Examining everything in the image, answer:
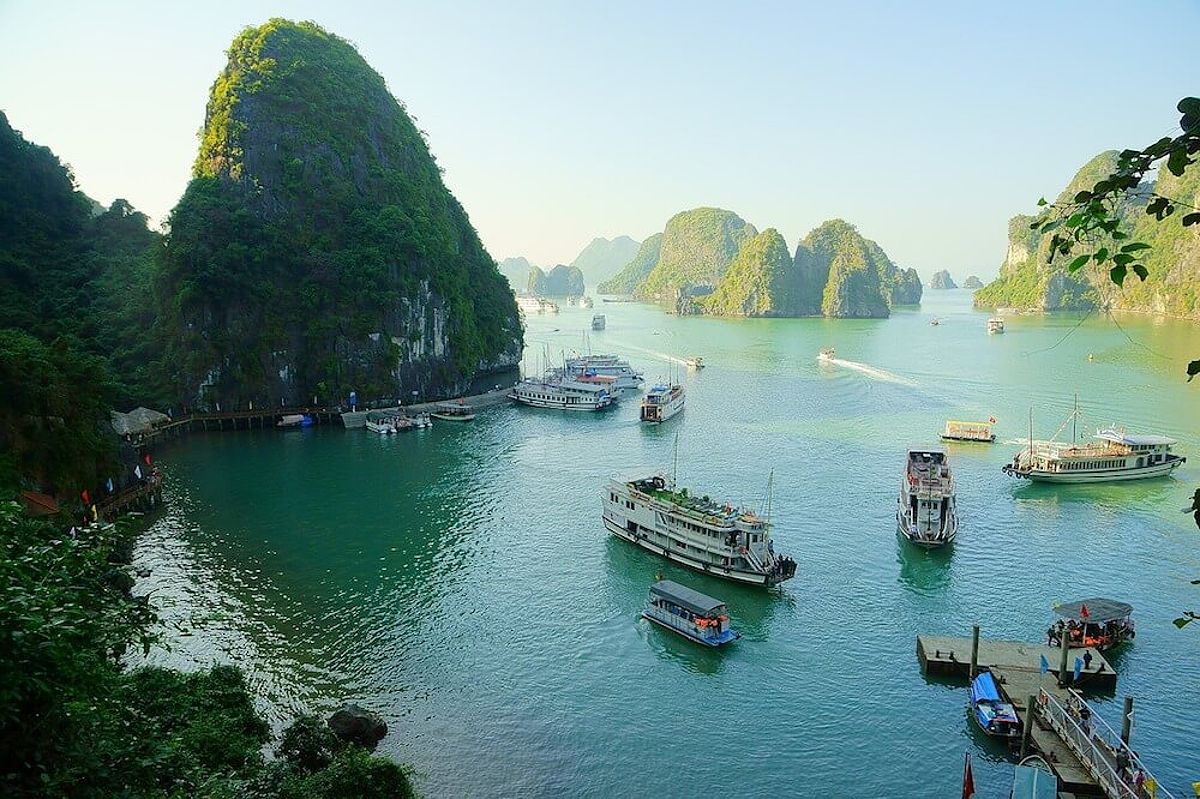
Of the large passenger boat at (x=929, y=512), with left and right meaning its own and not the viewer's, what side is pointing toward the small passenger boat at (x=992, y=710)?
front

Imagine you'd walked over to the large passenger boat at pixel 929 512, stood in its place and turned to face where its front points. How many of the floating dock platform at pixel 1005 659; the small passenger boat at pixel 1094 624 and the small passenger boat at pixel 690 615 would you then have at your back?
0

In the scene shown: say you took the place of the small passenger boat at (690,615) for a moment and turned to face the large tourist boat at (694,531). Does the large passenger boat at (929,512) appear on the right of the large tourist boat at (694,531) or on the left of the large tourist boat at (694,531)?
right

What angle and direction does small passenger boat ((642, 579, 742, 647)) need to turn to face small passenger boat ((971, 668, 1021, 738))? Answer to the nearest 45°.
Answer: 0° — it already faces it

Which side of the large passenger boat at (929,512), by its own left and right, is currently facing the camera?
front

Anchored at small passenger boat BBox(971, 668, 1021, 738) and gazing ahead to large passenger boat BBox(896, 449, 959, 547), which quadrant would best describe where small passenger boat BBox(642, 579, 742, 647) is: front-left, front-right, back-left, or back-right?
front-left

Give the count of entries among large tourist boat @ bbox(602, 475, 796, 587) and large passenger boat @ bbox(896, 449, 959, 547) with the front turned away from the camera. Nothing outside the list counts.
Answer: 0

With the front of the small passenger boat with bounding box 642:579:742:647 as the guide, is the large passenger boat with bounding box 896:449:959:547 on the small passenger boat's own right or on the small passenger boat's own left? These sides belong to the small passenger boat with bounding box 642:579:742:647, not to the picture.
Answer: on the small passenger boat's own left
